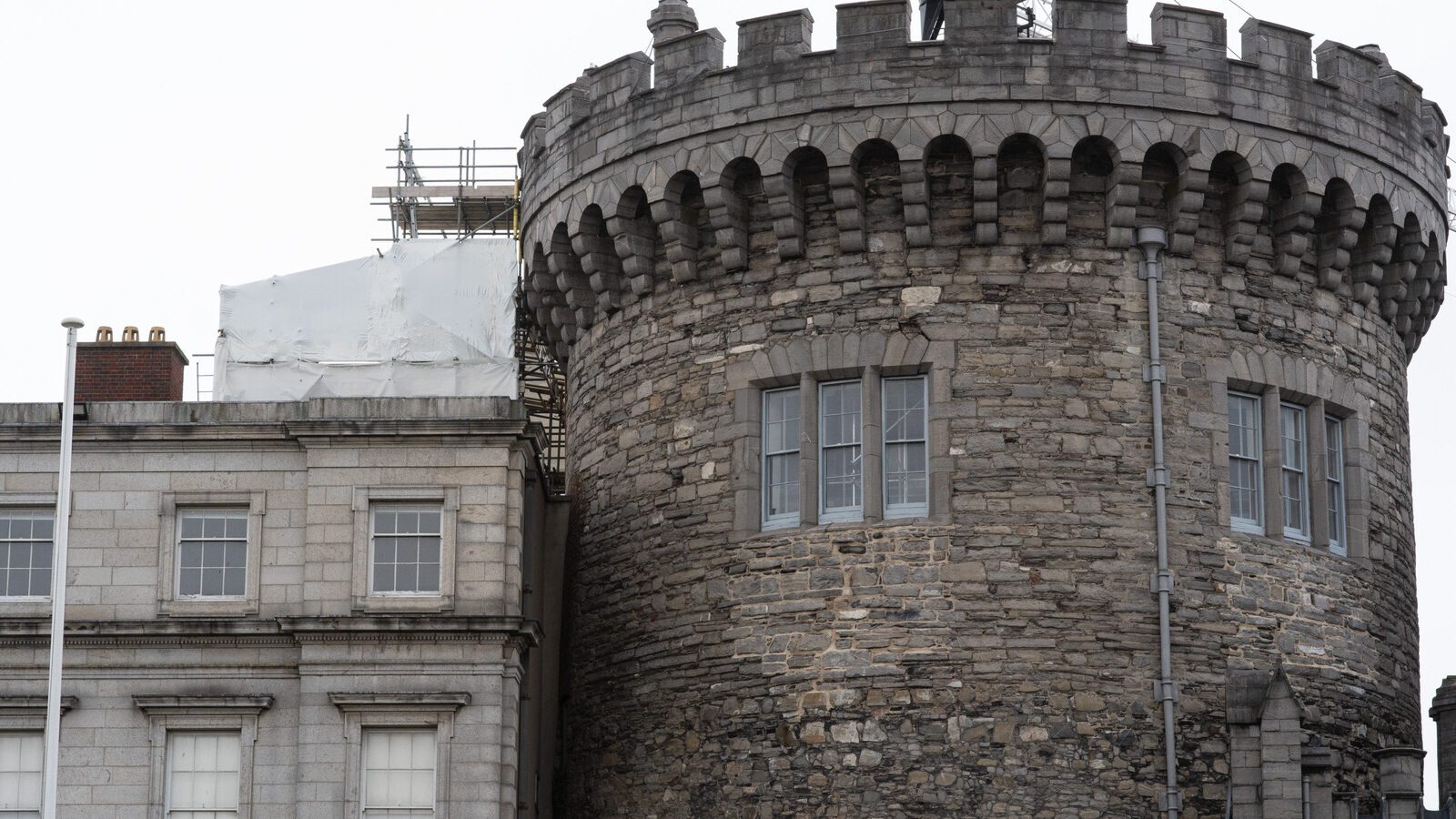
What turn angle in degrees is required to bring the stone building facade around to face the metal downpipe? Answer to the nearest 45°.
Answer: approximately 90° to its left

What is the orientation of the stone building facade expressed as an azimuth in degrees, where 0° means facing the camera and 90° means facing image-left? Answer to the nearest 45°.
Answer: approximately 0°

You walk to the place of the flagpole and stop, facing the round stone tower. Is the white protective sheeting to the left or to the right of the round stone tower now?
left

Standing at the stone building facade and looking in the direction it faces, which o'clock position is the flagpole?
The flagpole is roughly at 2 o'clock from the stone building facade.

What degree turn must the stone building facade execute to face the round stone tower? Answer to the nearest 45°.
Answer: approximately 90° to its left
